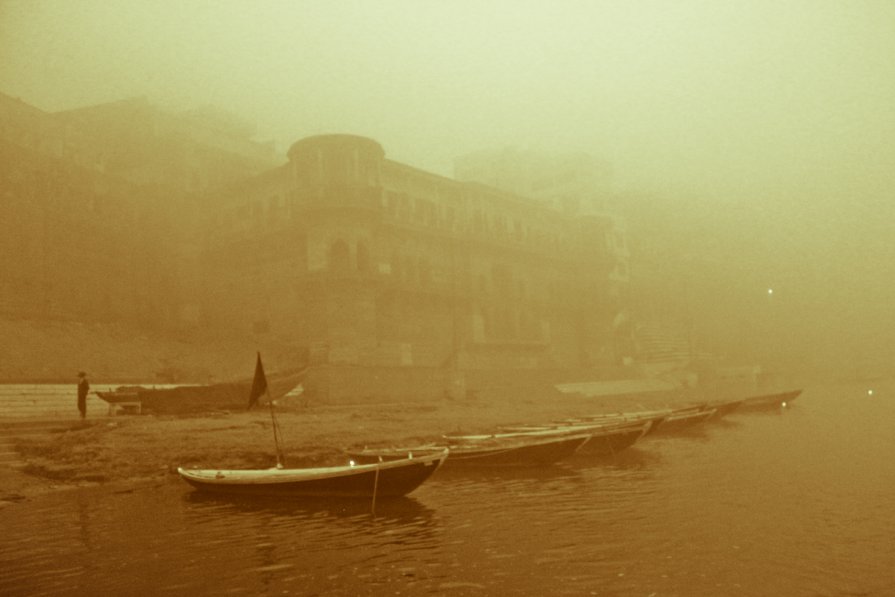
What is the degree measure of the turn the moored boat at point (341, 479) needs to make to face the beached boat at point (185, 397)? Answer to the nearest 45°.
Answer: approximately 90° to its left

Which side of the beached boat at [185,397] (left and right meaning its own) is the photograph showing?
right

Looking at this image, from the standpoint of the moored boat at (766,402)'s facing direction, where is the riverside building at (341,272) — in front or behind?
behind

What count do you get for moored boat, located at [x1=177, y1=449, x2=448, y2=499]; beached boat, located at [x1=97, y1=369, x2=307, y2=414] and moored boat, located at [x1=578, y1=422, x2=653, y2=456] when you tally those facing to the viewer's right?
3

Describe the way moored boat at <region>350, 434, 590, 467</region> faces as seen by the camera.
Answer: facing to the right of the viewer

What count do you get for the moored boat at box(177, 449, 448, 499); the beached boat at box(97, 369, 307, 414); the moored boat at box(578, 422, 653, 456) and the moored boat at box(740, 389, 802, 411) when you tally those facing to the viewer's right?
4

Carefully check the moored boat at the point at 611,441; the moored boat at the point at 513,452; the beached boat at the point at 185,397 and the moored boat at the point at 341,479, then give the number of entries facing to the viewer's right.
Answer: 4

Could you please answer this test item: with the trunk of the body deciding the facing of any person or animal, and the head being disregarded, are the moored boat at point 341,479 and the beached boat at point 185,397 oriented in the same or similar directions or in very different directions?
same or similar directions

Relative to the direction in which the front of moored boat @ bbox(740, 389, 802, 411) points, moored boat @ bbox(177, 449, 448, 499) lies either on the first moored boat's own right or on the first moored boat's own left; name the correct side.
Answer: on the first moored boat's own right

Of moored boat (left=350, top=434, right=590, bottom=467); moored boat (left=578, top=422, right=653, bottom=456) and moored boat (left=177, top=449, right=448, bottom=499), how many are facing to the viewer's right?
3

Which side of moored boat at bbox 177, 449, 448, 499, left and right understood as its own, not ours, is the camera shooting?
right

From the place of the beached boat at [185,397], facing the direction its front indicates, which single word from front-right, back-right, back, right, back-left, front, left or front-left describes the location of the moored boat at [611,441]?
front-right

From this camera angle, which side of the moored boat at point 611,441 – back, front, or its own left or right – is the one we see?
right

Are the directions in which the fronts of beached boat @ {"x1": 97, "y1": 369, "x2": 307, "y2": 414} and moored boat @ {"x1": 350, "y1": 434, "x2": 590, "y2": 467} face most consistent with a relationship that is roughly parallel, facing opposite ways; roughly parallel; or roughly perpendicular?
roughly parallel

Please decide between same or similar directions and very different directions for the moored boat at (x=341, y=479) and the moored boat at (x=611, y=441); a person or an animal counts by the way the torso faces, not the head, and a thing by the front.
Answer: same or similar directions

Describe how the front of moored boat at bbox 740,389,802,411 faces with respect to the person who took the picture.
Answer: facing to the right of the viewer

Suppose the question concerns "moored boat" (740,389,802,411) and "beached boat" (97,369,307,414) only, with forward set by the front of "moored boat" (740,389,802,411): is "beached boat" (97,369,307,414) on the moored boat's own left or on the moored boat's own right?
on the moored boat's own right

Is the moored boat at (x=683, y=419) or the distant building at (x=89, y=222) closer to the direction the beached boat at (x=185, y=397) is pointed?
the moored boat

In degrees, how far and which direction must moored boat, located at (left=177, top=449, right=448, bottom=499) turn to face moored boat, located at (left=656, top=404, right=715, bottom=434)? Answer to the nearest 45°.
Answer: approximately 45° to its left
